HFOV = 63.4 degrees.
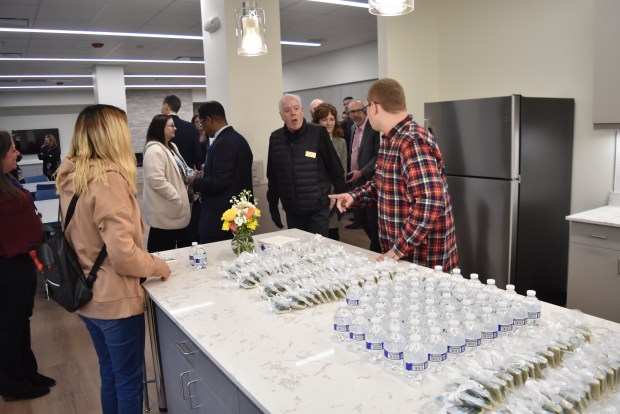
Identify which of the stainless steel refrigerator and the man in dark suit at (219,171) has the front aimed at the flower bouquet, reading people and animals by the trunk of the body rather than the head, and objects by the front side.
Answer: the stainless steel refrigerator

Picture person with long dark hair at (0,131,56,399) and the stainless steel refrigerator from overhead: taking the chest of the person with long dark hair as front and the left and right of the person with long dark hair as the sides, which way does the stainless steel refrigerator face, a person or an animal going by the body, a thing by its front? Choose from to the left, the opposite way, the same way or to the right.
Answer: the opposite way

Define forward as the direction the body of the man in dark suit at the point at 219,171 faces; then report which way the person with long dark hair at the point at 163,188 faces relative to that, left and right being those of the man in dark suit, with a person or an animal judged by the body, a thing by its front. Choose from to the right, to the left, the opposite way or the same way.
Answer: the opposite way

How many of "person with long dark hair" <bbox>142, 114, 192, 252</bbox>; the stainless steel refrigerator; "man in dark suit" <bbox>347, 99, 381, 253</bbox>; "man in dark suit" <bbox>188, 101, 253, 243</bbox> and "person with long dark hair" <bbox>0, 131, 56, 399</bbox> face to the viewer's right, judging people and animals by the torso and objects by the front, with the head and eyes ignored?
2

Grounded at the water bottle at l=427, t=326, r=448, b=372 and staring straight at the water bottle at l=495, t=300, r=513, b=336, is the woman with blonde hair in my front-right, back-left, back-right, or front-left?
back-left

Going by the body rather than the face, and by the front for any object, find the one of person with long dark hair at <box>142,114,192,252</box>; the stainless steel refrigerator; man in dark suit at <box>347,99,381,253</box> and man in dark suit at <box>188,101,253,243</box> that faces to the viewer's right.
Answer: the person with long dark hair

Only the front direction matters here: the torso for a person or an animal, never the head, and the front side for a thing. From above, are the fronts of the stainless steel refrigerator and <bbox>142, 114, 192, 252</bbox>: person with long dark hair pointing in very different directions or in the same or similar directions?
very different directions

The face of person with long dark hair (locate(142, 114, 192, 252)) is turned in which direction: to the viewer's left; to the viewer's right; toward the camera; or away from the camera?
to the viewer's right

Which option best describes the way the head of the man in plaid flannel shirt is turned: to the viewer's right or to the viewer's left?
to the viewer's left
